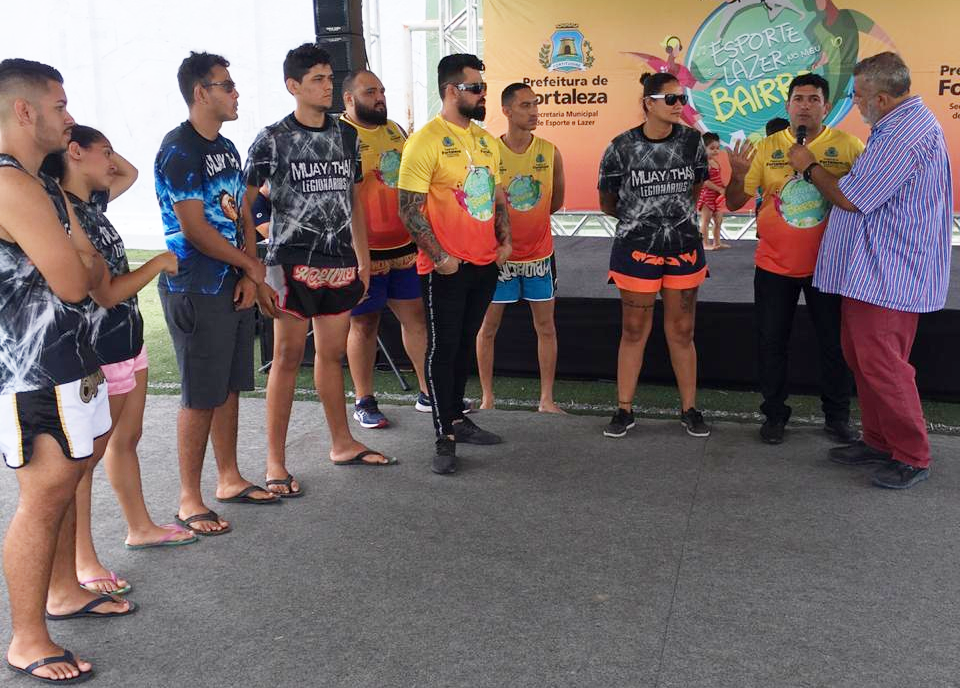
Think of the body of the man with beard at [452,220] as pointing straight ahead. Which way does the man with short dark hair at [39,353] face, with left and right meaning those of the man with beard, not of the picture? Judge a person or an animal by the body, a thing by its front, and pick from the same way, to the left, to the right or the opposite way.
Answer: to the left

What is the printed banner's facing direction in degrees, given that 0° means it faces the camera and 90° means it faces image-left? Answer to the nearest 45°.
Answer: approximately 0°

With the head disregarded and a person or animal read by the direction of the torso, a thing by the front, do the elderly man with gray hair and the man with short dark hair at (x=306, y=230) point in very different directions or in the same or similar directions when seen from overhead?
very different directions

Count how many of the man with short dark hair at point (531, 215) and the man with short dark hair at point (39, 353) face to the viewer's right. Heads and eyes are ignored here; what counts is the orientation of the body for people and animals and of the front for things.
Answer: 1

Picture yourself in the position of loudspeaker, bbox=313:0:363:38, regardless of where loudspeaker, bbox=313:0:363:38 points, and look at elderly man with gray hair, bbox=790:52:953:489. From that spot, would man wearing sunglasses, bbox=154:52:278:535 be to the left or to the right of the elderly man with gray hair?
right

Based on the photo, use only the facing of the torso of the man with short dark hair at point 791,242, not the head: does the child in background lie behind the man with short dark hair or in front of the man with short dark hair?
behind

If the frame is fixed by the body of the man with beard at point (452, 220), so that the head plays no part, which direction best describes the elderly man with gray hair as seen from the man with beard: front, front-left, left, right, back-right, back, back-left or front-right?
front-left

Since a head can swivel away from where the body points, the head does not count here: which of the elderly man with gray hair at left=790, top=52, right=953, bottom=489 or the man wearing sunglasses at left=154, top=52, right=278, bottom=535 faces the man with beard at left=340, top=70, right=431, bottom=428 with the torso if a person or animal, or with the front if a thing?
the elderly man with gray hair

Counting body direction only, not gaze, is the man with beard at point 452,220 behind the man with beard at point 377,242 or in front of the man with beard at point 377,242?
in front

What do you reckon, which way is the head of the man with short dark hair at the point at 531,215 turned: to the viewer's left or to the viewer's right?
to the viewer's right

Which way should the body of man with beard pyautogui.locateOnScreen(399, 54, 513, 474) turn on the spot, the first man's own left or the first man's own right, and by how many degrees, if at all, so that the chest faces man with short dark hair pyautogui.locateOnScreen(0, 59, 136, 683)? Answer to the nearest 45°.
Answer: approximately 90° to the first man's own right

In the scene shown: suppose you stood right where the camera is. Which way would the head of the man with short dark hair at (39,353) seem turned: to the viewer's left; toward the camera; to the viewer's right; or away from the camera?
to the viewer's right

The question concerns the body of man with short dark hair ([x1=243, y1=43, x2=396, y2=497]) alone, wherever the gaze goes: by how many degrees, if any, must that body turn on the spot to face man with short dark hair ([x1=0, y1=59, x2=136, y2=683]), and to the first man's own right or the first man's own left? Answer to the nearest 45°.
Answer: approximately 90° to the first man's own right

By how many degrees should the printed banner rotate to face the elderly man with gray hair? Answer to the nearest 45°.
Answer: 0° — it already faces them

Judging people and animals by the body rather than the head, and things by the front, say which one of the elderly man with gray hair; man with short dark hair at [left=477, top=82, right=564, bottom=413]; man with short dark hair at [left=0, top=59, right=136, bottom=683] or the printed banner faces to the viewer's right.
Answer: man with short dark hair at [left=0, top=59, right=136, bottom=683]

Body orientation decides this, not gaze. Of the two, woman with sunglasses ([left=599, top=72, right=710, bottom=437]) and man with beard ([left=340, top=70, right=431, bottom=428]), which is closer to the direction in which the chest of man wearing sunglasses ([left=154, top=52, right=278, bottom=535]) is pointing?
the woman with sunglasses
